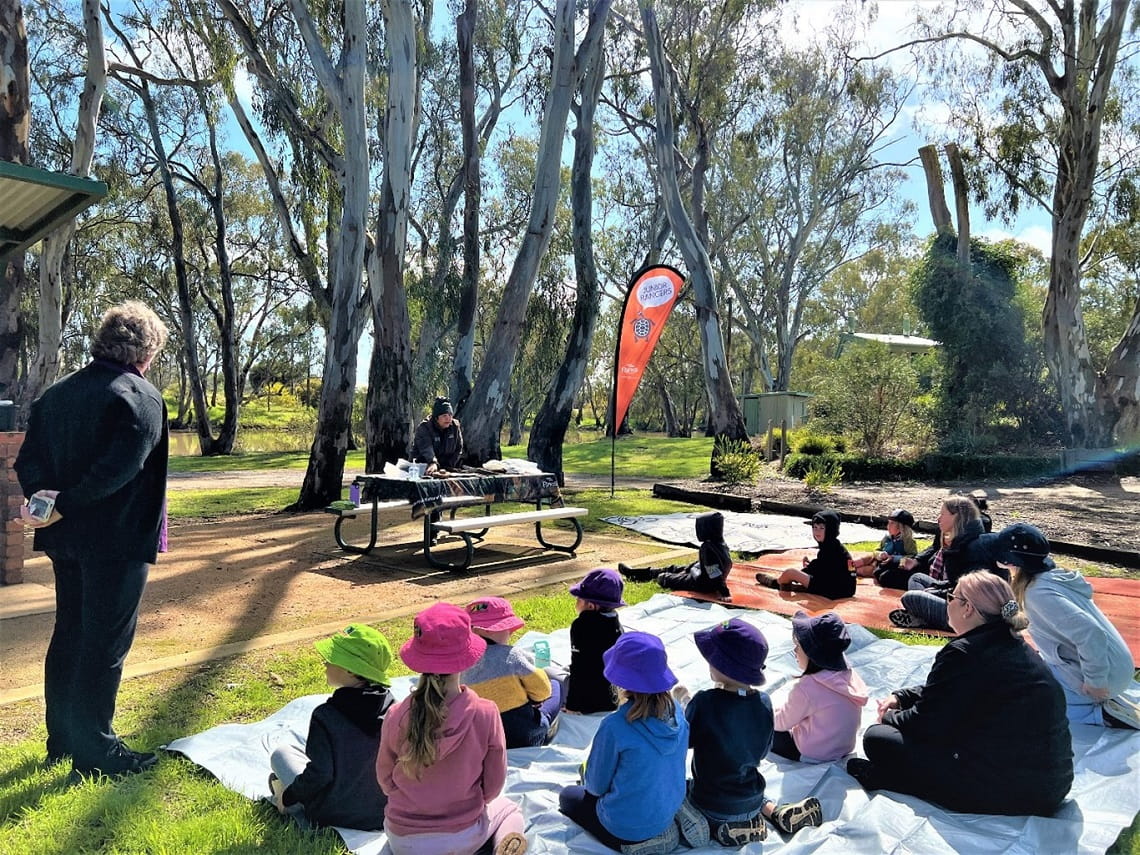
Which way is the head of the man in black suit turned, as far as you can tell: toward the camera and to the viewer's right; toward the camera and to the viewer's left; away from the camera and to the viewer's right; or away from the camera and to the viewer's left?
away from the camera and to the viewer's right

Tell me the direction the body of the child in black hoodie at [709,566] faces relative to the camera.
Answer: to the viewer's left

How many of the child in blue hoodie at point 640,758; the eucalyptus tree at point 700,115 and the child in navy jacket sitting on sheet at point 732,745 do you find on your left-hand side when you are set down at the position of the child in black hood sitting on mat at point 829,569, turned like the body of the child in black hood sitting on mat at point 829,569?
2

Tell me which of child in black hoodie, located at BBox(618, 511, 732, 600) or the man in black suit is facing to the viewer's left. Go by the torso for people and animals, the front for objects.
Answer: the child in black hoodie

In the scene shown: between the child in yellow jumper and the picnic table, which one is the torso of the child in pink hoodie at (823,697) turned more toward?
the picnic table

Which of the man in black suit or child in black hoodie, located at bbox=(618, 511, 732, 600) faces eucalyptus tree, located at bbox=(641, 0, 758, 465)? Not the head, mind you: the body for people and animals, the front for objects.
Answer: the man in black suit

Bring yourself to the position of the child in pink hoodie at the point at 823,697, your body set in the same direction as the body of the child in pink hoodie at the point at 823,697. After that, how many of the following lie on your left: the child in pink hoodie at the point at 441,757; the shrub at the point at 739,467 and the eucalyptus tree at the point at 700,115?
1

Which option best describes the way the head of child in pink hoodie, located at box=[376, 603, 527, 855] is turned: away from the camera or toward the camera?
away from the camera

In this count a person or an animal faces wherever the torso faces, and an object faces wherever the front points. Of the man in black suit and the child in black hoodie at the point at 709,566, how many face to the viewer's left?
1

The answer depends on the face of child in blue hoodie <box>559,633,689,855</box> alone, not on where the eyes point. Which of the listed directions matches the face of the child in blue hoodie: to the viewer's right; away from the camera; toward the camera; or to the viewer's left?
away from the camera

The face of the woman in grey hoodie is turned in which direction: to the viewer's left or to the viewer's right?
to the viewer's left

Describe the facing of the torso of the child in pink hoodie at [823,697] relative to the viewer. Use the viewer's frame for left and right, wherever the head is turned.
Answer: facing away from the viewer and to the left of the viewer

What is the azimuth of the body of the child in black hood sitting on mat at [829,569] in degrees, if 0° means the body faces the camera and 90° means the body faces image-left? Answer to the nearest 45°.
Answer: approximately 90°

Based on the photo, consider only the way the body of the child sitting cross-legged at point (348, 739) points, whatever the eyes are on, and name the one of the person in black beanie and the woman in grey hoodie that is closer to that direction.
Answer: the person in black beanie
